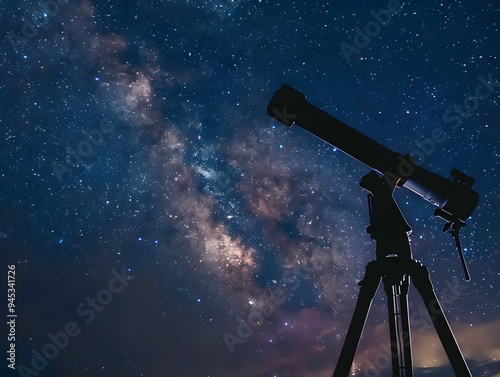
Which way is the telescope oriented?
to the viewer's left
